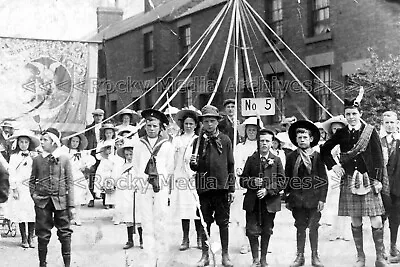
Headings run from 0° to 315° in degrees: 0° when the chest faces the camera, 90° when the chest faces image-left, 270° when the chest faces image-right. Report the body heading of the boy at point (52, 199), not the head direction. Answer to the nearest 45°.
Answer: approximately 0°

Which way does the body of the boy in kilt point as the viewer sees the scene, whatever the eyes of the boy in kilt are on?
toward the camera

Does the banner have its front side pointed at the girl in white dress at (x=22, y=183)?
yes

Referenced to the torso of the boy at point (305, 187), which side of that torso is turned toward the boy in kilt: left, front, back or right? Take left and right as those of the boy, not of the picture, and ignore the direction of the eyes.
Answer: left

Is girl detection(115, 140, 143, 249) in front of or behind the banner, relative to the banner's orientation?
in front

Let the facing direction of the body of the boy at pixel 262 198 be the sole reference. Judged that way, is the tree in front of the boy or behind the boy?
behind

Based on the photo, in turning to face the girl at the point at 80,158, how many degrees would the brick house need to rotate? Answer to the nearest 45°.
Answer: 0° — it already faces them

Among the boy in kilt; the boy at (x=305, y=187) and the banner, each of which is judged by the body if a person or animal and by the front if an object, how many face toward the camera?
3

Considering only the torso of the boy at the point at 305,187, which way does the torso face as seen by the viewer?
toward the camera

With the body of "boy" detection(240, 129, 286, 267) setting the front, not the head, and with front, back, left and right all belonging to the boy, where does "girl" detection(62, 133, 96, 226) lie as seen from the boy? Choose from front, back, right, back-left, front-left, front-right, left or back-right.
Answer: back-right

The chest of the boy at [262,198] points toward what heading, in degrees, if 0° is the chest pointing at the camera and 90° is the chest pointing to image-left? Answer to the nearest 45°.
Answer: approximately 0°

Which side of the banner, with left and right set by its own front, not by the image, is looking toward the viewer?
front

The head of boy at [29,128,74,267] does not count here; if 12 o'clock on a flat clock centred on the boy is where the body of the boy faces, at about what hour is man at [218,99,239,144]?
The man is roughly at 8 o'clock from the boy.

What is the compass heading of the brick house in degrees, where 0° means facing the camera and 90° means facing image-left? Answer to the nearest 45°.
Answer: approximately 45°

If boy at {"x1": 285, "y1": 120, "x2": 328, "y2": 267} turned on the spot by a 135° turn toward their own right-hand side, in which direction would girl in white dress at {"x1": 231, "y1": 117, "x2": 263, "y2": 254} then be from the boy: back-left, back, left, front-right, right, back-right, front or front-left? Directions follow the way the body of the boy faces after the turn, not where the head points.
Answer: front

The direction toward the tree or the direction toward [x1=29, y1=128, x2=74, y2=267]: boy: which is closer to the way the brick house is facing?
the boy
